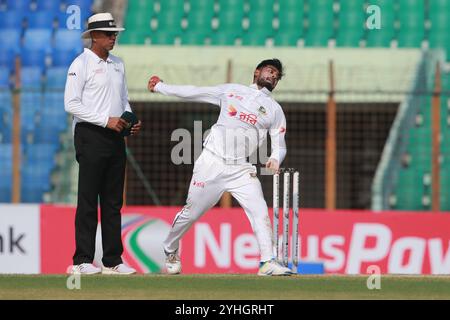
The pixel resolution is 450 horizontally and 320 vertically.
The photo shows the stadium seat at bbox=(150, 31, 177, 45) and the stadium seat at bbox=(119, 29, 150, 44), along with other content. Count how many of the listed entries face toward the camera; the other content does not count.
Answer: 2

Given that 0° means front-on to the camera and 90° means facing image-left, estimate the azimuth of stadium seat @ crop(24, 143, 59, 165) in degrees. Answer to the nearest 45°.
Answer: approximately 0°

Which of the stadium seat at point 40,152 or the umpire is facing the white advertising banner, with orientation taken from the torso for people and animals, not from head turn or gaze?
the stadium seat

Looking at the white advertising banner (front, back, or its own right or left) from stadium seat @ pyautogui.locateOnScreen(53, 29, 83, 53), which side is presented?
back

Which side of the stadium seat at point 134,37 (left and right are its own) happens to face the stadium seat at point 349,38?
left
